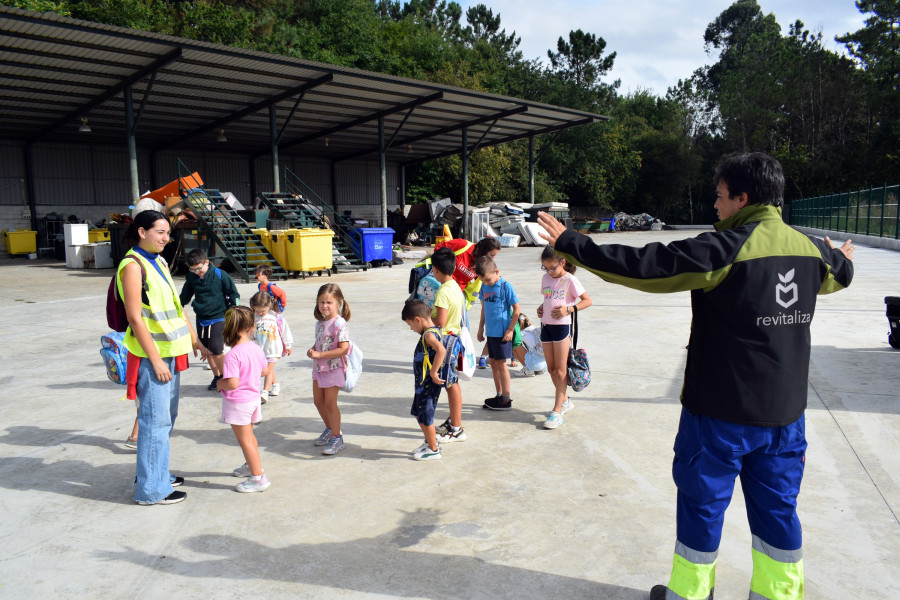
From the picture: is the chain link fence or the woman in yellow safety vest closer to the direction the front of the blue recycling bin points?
the woman in yellow safety vest

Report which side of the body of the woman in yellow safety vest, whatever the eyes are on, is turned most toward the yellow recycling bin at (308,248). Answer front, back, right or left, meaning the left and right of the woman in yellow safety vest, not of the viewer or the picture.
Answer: left

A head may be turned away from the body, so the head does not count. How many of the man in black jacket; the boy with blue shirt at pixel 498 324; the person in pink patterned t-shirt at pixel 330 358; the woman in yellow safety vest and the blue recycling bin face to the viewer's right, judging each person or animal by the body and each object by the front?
1

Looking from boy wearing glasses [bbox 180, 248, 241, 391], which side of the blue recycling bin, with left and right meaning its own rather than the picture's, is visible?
front

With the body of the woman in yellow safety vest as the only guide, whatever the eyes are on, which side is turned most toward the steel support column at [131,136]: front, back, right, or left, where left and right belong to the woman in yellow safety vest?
left

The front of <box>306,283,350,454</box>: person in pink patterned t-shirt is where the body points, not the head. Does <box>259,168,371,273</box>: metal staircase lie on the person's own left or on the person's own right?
on the person's own right

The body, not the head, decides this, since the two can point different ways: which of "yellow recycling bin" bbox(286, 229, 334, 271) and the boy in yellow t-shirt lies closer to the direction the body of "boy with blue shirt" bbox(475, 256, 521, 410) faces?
the boy in yellow t-shirt

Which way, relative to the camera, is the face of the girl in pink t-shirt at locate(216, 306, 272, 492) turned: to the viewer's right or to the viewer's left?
to the viewer's right

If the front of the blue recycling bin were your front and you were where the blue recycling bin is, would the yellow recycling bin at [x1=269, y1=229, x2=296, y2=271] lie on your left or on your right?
on your right

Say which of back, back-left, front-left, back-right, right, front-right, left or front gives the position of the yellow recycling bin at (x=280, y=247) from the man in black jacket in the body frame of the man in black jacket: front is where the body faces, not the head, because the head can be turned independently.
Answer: front

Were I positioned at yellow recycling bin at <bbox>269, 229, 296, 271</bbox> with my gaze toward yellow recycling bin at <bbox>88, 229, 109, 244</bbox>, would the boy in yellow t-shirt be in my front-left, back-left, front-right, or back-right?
back-left

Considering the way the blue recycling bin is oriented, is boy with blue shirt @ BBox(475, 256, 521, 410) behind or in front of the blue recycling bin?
in front

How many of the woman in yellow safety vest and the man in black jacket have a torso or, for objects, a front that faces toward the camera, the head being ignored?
0

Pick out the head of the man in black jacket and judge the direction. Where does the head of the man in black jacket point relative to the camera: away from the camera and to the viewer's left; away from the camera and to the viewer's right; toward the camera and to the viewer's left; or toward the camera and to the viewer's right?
away from the camera and to the viewer's left

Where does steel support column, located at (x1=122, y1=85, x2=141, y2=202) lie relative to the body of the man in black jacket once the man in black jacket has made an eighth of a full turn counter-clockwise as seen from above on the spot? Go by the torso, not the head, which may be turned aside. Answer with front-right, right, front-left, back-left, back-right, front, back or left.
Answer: front-right

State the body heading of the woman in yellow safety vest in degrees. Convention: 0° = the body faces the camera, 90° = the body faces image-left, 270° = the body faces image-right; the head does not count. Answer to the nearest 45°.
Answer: approximately 270°

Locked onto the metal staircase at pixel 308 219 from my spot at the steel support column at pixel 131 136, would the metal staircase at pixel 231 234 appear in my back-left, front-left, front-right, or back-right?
front-right

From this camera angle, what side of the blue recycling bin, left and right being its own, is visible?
front
